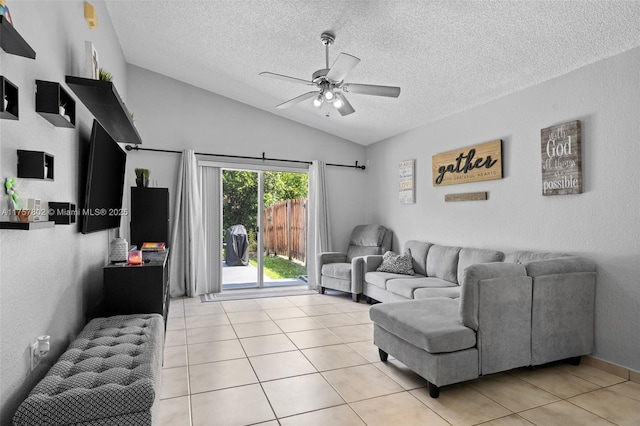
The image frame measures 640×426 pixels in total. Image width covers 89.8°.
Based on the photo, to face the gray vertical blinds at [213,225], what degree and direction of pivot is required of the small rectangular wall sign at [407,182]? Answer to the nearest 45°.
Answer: approximately 45° to its right

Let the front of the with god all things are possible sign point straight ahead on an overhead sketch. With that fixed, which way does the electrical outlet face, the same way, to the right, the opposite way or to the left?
the opposite way

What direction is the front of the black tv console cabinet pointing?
to the viewer's right

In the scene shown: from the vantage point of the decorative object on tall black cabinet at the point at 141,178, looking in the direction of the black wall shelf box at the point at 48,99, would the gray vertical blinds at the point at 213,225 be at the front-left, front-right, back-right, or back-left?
back-left

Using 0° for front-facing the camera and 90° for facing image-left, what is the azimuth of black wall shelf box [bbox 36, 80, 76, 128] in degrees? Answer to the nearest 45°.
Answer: approximately 270°

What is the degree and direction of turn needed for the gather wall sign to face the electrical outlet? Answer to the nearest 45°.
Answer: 0° — it already faces it

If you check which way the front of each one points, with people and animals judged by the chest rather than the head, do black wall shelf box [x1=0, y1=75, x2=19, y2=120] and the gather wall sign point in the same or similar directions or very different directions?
very different directions

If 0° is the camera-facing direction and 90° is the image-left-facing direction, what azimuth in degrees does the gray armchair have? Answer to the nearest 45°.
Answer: approximately 45°

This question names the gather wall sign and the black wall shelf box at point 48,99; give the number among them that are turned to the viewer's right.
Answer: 1

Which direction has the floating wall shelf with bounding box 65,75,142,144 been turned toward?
to the viewer's right

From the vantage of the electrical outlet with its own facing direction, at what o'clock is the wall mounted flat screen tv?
The wall mounted flat screen tv is roughly at 8 o'clock from the electrical outlet.
